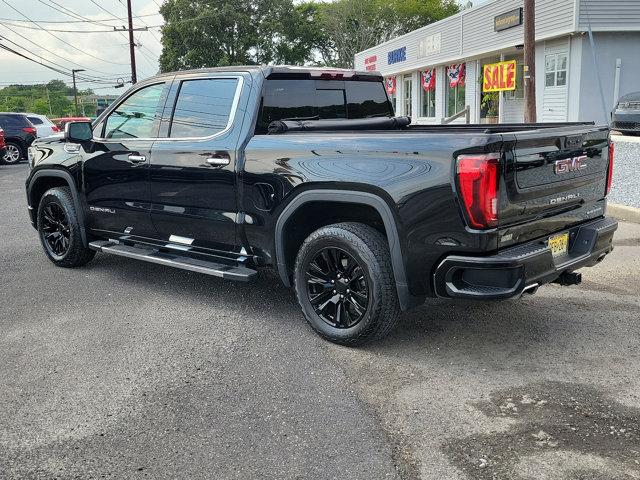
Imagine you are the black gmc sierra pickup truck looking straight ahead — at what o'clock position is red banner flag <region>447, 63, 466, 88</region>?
The red banner flag is roughly at 2 o'clock from the black gmc sierra pickup truck.

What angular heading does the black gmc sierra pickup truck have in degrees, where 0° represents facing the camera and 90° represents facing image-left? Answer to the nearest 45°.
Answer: approximately 135°

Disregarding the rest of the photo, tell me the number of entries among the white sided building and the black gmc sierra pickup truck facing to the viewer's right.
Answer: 0

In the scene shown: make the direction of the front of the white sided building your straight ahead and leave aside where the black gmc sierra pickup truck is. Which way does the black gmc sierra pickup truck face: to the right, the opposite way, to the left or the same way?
to the right

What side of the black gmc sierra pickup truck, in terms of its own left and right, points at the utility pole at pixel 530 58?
right

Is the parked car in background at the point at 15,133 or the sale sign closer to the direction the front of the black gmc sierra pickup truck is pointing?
the parked car in background

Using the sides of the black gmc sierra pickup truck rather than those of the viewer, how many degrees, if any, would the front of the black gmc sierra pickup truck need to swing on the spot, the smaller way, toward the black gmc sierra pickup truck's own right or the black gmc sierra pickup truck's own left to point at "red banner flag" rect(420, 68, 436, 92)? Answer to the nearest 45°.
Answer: approximately 45° to the black gmc sierra pickup truck's own right

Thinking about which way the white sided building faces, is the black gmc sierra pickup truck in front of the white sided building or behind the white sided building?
in front

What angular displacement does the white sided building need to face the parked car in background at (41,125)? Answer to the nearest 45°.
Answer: approximately 45° to its right

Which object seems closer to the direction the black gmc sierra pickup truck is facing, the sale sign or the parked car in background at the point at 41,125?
the parked car in background

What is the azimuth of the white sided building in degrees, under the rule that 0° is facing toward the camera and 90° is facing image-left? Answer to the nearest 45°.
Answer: approximately 45°

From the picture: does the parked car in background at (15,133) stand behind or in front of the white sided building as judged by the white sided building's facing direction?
in front

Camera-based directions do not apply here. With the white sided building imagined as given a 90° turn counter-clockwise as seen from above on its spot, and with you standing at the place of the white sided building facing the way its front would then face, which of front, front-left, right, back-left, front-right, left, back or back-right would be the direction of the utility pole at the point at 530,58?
front-right

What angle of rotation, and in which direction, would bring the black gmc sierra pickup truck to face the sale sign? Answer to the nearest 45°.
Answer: approximately 45° to its right

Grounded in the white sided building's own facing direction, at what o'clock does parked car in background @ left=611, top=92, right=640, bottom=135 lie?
The parked car in background is roughly at 10 o'clock from the white sided building.
